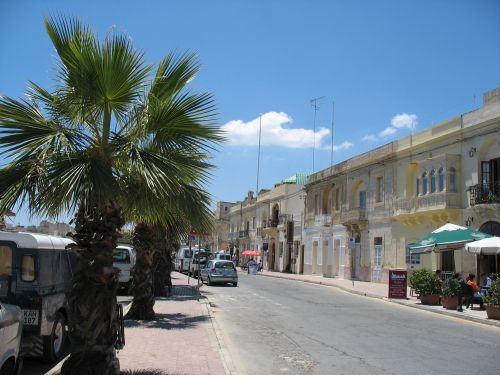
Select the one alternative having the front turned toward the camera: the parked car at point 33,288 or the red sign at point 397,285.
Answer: the red sign

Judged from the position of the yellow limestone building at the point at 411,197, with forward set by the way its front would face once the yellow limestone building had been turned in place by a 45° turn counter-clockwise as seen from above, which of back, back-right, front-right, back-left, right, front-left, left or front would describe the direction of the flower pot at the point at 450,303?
front

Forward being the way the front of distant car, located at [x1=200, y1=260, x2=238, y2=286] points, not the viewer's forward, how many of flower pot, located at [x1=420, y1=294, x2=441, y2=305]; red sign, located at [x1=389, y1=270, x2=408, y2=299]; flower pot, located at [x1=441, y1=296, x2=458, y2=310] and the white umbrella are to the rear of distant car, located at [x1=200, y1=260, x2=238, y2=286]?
4

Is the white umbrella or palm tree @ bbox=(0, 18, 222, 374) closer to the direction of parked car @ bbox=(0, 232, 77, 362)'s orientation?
the white umbrella

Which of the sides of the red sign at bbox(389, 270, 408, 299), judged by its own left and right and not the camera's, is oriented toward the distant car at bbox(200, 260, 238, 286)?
right

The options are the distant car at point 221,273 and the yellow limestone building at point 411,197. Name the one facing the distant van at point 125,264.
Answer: the yellow limestone building

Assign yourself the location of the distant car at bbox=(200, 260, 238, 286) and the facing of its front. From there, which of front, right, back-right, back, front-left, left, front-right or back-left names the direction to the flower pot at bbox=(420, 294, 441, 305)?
back

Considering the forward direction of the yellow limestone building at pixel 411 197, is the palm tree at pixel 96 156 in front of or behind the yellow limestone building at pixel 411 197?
in front

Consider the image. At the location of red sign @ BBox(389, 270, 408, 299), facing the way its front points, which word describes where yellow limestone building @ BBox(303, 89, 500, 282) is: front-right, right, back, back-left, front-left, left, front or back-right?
back

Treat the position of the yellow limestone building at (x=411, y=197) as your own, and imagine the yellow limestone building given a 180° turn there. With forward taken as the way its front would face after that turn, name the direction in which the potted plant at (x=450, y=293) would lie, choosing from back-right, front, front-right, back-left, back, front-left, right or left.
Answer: back-right

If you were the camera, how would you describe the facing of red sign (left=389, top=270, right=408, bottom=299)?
facing the viewer
